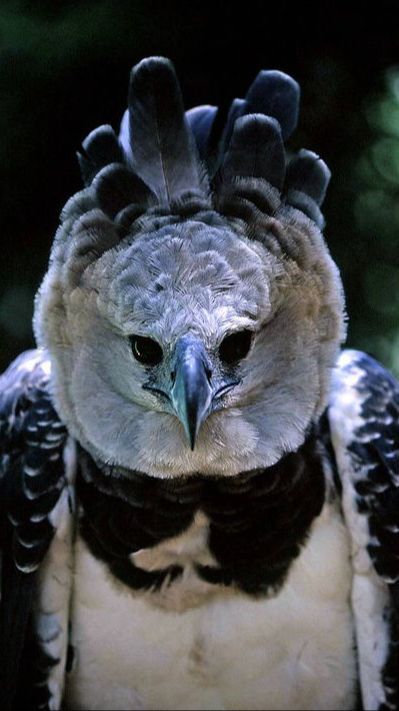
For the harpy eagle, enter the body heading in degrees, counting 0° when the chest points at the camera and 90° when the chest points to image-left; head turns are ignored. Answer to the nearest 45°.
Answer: approximately 0°
